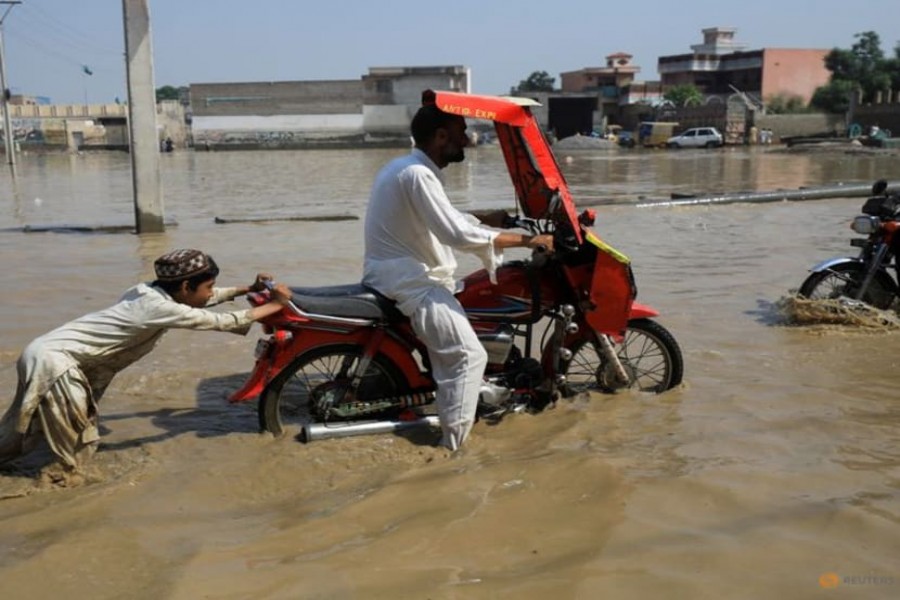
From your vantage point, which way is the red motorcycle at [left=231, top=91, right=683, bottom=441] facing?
to the viewer's right

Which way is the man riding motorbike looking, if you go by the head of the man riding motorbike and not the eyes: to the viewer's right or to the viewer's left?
to the viewer's right

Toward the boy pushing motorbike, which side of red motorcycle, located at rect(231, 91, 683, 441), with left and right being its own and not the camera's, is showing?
back

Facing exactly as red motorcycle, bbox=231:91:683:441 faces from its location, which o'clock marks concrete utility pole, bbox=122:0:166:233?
The concrete utility pole is roughly at 8 o'clock from the red motorcycle.
